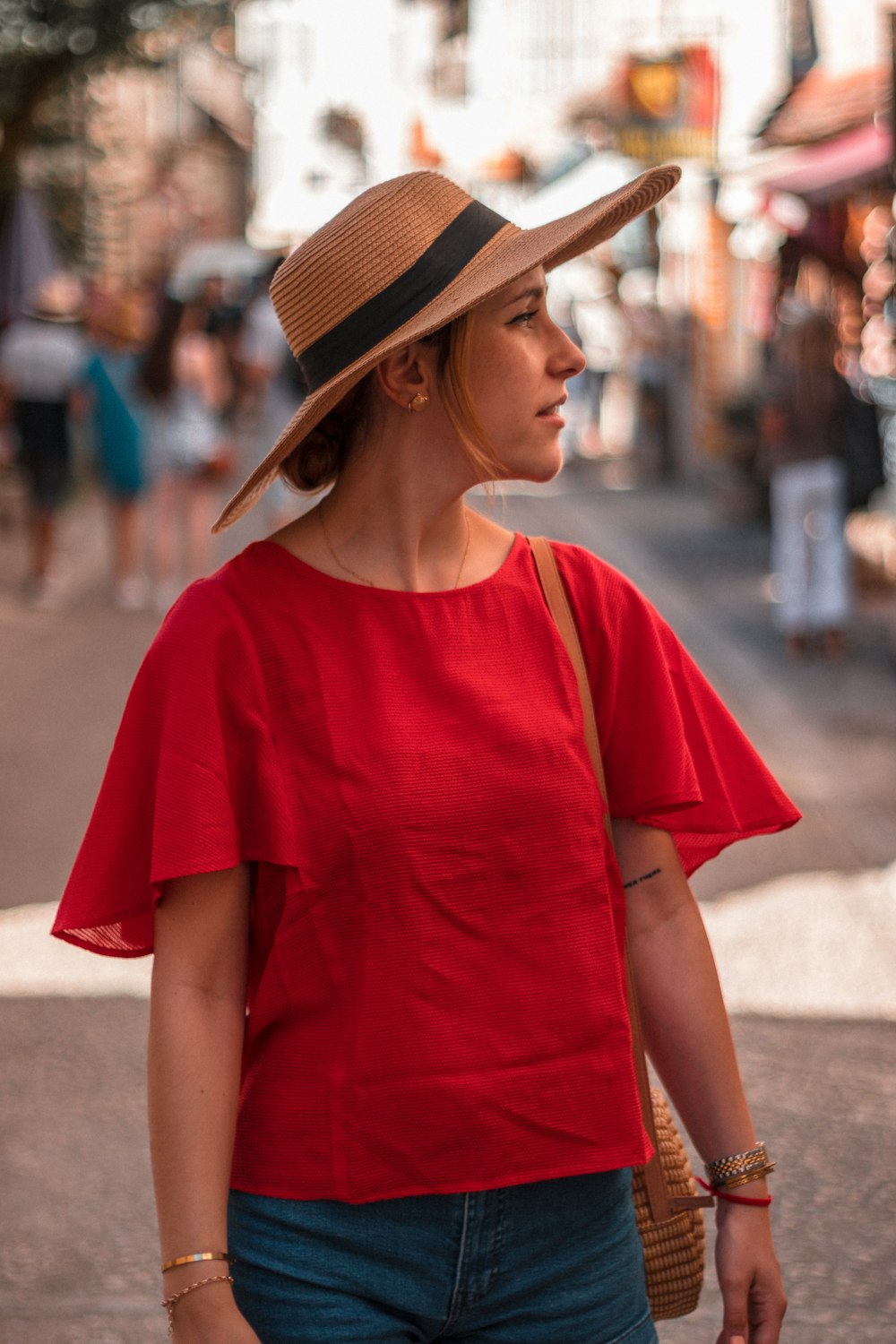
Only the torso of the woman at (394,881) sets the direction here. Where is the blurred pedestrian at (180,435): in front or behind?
behind

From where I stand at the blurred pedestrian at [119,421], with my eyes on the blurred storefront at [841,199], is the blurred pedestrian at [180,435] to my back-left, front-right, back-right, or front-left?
front-right

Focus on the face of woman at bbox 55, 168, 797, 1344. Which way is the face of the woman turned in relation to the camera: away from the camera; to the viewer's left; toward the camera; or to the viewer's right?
to the viewer's right

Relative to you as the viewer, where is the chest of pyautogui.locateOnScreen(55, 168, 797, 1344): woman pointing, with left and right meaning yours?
facing the viewer and to the right of the viewer

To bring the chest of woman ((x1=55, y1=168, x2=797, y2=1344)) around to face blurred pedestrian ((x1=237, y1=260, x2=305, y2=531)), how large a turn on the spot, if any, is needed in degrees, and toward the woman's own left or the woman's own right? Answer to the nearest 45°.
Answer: approximately 135° to the woman's own left

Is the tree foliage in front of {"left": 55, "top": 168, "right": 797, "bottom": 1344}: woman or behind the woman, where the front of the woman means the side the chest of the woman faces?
behind

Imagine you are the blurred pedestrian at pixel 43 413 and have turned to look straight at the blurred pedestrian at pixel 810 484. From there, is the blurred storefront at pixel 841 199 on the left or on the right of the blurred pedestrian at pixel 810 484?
left

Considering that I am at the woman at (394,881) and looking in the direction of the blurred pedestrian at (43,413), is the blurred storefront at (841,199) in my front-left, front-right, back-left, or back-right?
front-right

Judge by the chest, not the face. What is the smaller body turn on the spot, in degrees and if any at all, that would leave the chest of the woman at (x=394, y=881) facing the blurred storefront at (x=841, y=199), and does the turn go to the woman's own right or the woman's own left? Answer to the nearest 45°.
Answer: approximately 135° to the woman's own left

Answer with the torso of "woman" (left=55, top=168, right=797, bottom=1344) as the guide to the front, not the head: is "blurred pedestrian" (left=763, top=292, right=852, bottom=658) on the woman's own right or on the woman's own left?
on the woman's own left
